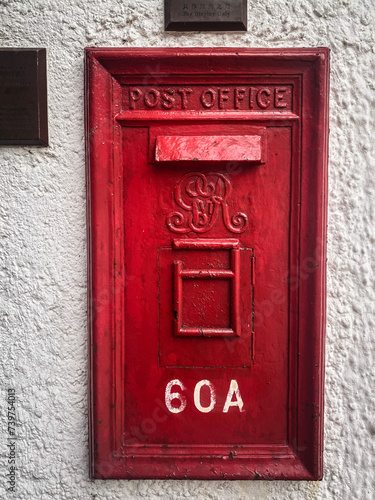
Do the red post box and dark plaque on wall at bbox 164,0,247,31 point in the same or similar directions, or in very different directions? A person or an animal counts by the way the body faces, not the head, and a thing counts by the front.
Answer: same or similar directions

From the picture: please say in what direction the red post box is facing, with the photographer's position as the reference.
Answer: facing the viewer

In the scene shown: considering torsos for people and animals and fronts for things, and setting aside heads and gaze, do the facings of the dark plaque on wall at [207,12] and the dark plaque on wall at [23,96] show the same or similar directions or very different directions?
same or similar directions

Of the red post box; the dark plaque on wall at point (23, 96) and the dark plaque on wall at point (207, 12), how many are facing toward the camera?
3

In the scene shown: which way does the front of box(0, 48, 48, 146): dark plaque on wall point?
toward the camera

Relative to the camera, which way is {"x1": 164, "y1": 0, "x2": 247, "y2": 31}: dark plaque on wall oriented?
toward the camera
